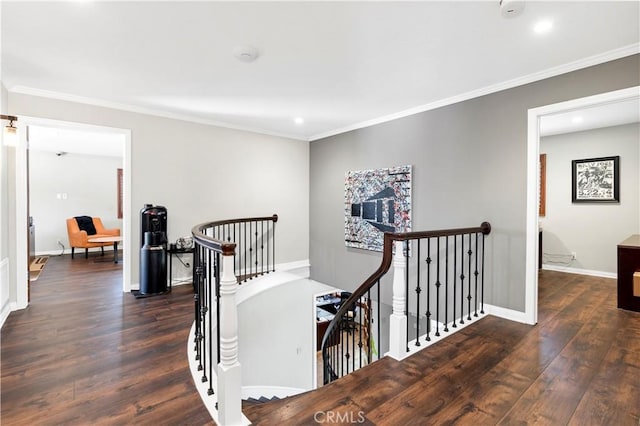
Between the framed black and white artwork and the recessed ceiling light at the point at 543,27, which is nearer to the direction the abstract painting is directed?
the recessed ceiling light

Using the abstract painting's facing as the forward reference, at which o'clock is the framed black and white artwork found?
The framed black and white artwork is roughly at 7 o'clock from the abstract painting.

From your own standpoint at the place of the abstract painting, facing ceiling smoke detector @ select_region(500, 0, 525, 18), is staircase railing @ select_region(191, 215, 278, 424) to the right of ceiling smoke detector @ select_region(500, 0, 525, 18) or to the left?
right

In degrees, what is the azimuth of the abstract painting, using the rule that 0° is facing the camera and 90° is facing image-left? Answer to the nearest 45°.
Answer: approximately 45°

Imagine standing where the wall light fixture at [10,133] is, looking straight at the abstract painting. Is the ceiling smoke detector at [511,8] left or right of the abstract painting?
right

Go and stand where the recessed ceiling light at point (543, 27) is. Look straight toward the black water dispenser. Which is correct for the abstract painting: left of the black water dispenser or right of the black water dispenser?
right

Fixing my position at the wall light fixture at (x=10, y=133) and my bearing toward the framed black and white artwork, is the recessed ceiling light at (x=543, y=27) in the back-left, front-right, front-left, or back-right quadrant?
front-right

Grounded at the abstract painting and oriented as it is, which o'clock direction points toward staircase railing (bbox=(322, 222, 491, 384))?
The staircase railing is roughly at 10 o'clock from the abstract painting.

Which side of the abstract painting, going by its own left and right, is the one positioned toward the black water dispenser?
front

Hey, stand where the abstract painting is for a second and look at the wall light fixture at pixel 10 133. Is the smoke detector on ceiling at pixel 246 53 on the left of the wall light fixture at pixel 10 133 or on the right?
left

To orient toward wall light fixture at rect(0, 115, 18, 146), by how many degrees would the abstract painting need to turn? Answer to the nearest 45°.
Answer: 0° — it already faces it

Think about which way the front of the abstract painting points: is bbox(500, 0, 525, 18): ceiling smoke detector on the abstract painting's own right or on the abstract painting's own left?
on the abstract painting's own left

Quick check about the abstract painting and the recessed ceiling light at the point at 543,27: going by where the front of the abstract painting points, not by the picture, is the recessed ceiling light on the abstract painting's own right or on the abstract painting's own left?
on the abstract painting's own left
